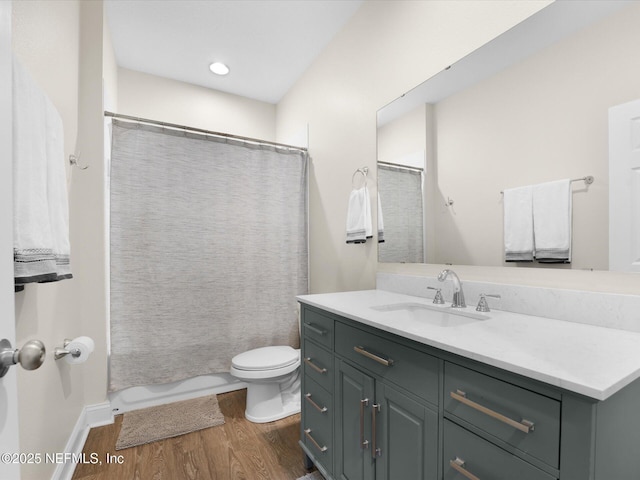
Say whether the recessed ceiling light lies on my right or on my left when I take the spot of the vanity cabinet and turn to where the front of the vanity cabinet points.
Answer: on my right

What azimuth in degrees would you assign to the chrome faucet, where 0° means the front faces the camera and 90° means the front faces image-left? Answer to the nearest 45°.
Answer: approximately 45°

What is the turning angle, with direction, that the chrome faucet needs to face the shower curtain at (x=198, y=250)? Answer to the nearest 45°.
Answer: approximately 45° to its right

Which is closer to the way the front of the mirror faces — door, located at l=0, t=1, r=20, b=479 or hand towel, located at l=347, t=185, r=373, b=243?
the door

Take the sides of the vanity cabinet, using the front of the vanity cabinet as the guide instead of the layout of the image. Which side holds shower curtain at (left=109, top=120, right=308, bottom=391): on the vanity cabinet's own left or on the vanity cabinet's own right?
on the vanity cabinet's own right

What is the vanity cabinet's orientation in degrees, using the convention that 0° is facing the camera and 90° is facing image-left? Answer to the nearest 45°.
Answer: approximately 45°

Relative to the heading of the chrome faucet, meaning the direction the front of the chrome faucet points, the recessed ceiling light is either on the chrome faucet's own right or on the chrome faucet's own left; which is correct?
on the chrome faucet's own right
